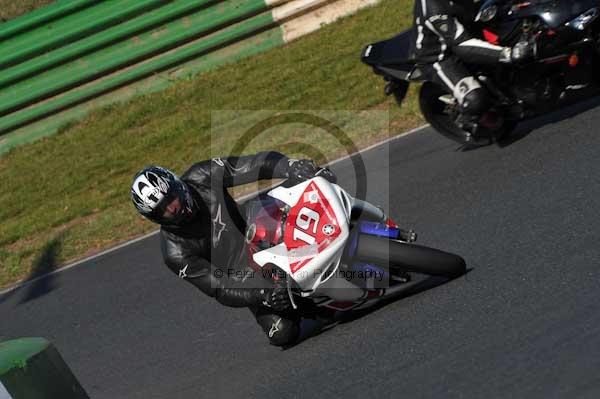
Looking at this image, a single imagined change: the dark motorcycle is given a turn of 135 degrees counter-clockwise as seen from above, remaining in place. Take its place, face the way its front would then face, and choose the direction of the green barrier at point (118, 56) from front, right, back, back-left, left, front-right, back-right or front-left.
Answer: front

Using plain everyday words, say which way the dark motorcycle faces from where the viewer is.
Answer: facing to the right of the viewer

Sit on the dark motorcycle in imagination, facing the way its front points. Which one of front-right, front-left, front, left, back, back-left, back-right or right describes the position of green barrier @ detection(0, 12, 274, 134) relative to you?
back-left

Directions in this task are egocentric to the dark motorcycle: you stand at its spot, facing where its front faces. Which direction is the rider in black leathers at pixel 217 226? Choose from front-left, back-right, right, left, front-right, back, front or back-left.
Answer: back-right

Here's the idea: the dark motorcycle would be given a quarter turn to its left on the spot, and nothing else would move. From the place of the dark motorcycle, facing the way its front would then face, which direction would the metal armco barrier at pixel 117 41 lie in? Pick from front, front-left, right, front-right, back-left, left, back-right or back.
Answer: front-left

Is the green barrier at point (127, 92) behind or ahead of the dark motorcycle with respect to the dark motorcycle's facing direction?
behind

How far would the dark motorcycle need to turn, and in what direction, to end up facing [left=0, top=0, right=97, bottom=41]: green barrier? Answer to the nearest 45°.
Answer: approximately 135° to its left

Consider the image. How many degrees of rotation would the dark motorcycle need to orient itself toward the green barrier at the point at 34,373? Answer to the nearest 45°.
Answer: approximately 135° to its right

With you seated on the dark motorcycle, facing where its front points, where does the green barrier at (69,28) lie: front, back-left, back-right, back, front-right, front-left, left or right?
back-left
